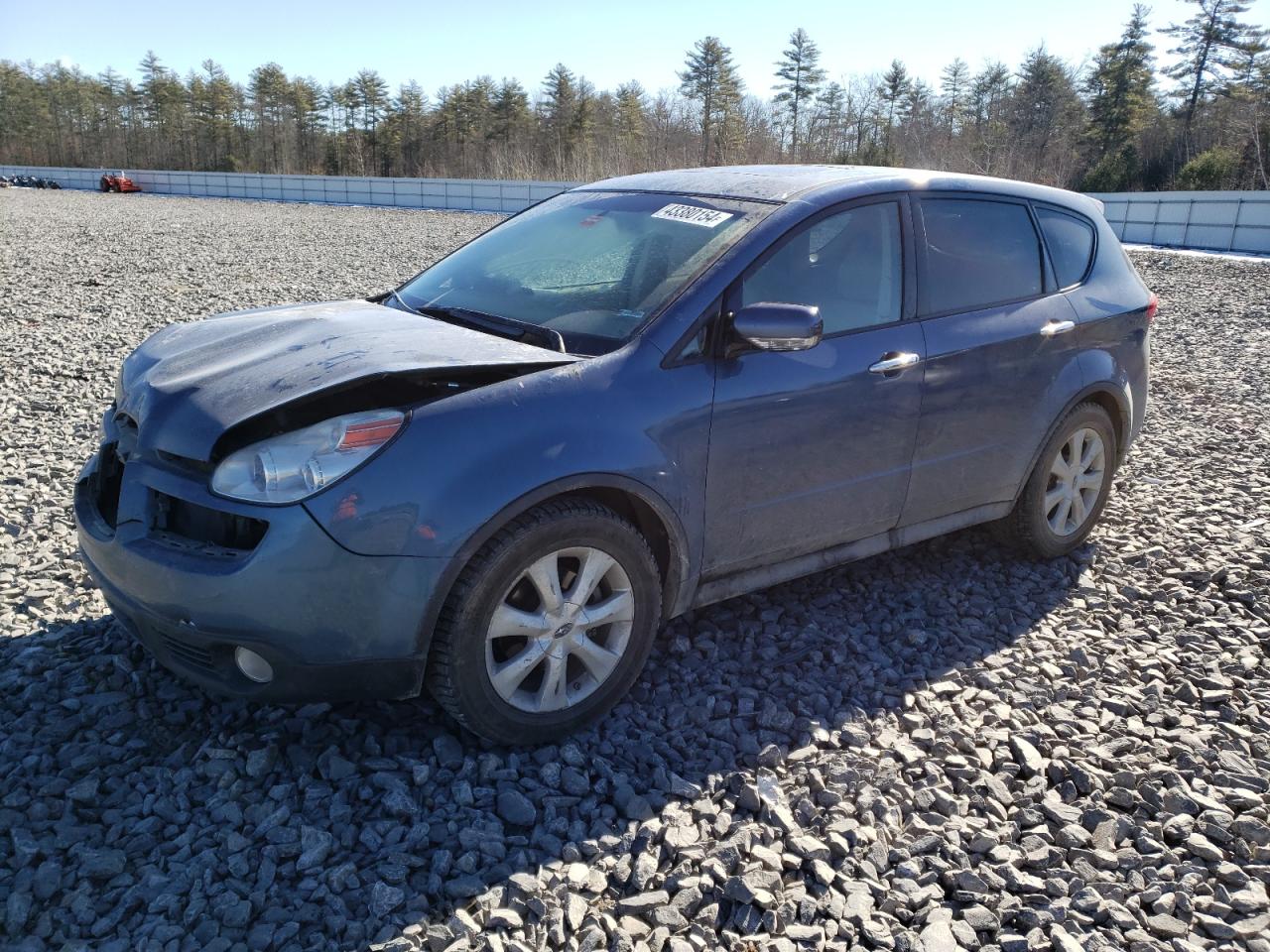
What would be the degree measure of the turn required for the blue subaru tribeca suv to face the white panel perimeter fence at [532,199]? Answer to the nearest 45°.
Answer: approximately 135° to its right

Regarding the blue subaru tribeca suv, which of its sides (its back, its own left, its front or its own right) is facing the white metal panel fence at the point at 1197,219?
back

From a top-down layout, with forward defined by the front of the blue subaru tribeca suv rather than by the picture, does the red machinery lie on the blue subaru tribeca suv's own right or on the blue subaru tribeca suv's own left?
on the blue subaru tribeca suv's own right

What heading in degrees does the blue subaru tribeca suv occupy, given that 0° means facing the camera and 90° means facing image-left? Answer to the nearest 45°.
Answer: approximately 45°
